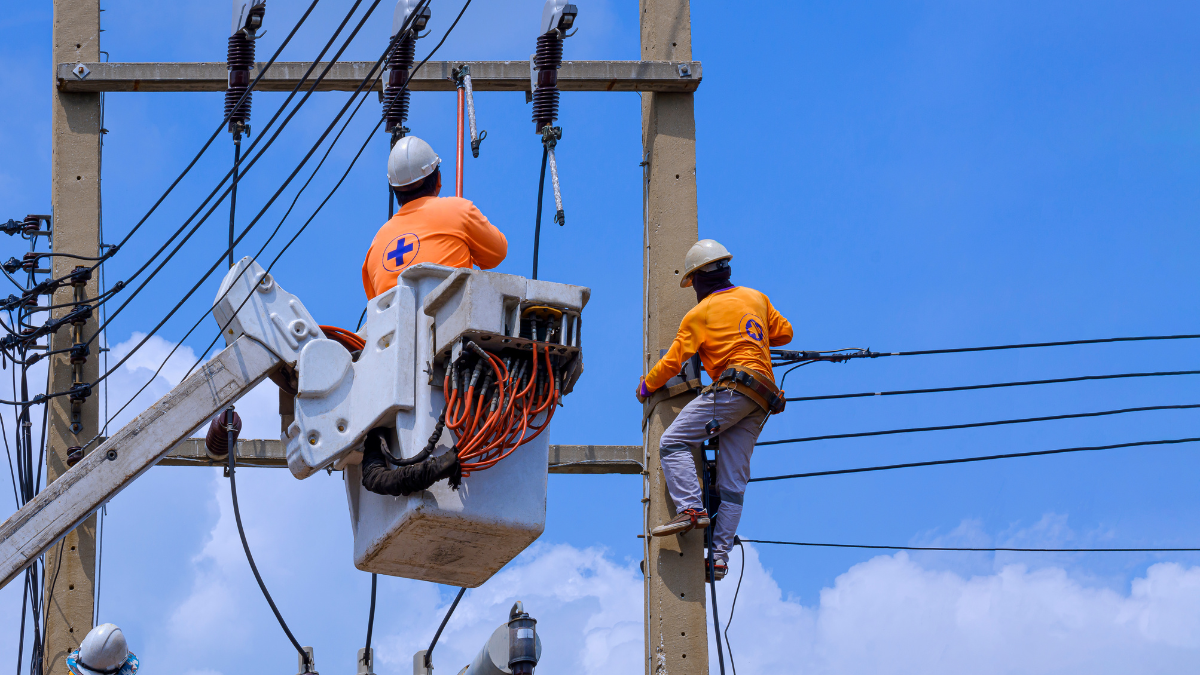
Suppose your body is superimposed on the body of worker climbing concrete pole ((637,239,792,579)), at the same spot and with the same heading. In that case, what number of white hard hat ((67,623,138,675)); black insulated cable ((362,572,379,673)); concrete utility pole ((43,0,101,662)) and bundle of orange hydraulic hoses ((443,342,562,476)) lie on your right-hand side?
0

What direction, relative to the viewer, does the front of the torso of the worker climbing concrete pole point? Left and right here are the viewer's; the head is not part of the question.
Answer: facing away from the viewer and to the left of the viewer

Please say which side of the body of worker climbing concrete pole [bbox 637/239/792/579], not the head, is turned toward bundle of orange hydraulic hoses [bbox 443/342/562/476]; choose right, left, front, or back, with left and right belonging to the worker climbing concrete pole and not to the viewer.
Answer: left

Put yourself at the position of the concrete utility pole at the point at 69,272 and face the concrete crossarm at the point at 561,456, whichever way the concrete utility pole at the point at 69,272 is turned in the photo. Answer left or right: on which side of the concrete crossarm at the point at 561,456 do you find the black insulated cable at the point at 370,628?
right

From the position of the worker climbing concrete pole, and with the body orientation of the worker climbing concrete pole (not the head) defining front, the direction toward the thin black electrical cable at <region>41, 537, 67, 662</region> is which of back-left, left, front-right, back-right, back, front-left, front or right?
front-left

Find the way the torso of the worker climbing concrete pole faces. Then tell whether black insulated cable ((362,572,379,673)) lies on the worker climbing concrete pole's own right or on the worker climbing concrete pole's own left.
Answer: on the worker climbing concrete pole's own left

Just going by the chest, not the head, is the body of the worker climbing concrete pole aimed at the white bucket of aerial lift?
no

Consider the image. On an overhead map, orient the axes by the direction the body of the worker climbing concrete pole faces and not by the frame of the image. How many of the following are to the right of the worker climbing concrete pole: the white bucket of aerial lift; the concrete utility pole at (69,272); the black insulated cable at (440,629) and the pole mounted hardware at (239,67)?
0

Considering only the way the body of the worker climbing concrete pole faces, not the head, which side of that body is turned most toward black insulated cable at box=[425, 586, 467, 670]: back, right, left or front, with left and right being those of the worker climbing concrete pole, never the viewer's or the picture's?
left
